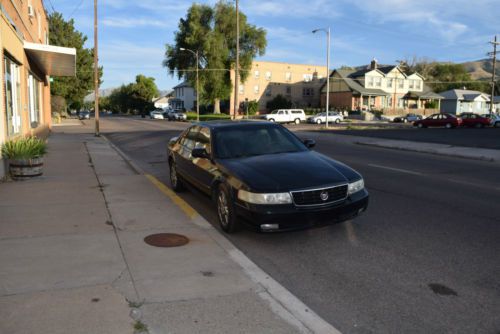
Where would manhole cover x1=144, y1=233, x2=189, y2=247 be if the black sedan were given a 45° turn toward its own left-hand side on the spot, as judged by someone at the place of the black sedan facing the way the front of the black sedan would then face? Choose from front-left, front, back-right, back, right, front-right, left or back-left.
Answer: right

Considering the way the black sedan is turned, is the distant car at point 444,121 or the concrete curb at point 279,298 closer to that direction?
the concrete curb

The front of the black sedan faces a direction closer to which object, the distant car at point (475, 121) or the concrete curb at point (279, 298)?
the concrete curb

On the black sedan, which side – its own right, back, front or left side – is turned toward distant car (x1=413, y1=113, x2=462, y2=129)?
left

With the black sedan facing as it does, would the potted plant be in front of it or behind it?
behind

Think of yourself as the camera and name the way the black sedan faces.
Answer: facing the viewer and to the right of the viewer
